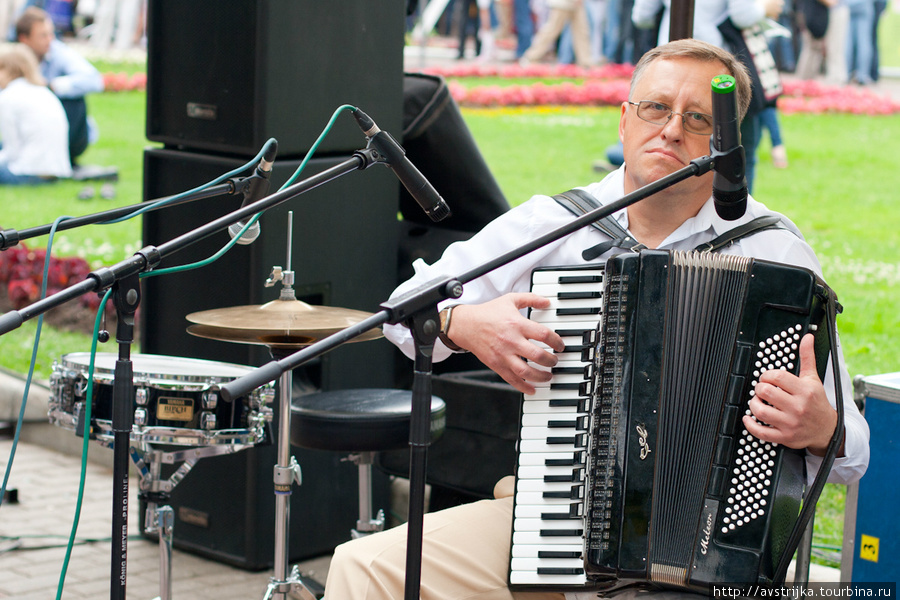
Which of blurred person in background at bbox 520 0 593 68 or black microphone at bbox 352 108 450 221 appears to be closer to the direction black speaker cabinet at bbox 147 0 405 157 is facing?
the black microphone

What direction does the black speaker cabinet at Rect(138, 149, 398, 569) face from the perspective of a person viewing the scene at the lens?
facing the viewer and to the left of the viewer

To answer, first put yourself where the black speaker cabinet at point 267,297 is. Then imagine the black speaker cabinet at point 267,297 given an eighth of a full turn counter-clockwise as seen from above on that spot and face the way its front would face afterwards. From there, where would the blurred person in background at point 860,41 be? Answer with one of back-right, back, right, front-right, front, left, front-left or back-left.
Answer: back-left

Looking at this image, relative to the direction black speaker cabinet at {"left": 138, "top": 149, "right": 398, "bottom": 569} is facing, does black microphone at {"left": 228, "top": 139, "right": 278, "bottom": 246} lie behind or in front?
in front

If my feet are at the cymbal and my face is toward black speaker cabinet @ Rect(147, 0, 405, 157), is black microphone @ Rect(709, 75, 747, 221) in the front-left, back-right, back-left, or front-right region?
back-right

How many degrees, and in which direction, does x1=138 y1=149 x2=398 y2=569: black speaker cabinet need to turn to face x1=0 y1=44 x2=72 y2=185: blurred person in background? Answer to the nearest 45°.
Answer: approximately 135° to its right

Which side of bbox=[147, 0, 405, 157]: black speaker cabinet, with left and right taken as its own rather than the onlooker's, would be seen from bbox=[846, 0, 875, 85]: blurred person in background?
back

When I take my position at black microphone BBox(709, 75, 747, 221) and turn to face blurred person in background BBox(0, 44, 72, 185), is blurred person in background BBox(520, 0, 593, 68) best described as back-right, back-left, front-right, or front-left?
front-right
